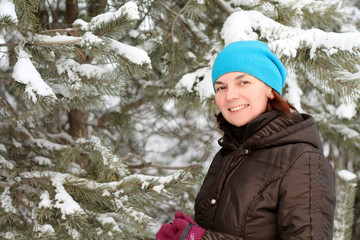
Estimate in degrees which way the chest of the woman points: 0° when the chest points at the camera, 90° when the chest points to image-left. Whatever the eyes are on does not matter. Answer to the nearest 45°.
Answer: approximately 45°

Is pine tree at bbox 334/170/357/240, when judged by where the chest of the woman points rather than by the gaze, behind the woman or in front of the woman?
behind
